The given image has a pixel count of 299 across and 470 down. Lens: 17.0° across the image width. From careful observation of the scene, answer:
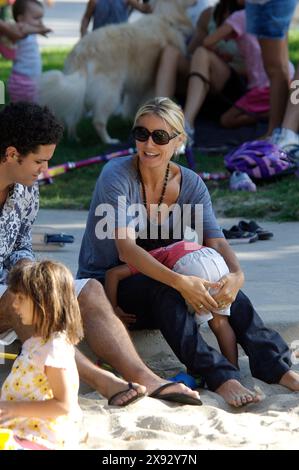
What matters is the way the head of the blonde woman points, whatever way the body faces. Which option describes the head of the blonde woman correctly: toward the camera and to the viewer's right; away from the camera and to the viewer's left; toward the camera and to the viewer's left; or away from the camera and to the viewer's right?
toward the camera and to the viewer's left

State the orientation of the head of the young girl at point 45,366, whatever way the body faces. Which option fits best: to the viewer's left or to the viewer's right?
to the viewer's left

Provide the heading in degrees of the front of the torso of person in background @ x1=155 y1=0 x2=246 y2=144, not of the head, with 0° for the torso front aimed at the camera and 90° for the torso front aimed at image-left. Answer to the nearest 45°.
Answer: approximately 45°

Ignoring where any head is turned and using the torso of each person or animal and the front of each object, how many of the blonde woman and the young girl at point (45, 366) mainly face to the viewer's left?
1

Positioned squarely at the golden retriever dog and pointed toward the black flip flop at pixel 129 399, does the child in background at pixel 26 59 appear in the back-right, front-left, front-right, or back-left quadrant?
back-right

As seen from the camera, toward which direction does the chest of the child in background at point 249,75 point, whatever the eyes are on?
to the viewer's left

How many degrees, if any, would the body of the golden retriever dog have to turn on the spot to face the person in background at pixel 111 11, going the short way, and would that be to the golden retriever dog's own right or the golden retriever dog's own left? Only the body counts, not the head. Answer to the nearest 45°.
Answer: approximately 90° to the golden retriever dog's own left

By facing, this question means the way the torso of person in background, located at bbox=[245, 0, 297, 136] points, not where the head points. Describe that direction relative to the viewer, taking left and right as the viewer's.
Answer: facing to the left of the viewer

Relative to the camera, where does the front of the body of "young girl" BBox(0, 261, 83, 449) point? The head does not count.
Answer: to the viewer's left

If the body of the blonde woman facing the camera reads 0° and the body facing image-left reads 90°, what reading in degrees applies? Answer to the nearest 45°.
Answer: approximately 315°

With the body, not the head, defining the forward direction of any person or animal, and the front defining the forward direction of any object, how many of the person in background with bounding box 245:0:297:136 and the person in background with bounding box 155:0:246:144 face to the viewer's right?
0

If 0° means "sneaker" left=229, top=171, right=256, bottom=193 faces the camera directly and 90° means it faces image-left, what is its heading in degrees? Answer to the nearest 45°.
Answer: approximately 315°
